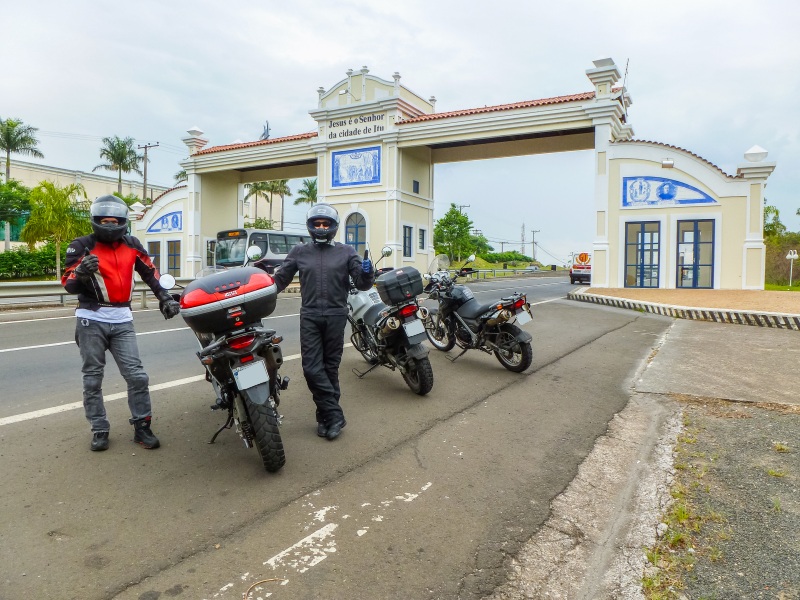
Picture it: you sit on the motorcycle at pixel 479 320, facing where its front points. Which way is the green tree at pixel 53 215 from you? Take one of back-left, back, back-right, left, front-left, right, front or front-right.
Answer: front

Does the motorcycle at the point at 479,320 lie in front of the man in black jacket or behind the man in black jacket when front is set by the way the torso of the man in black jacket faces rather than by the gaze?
behind

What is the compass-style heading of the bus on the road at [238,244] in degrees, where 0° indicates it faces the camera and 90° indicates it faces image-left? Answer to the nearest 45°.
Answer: approximately 45°

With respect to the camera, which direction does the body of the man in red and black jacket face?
toward the camera

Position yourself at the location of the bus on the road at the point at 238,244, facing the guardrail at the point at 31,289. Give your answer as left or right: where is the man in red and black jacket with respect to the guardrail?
left

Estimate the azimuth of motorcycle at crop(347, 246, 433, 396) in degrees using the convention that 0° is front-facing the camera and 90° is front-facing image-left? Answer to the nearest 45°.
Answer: approximately 135°

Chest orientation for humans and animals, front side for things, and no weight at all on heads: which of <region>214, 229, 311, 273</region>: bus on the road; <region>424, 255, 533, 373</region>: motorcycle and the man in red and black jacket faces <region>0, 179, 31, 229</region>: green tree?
the motorcycle

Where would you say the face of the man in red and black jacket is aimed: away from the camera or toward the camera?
toward the camera

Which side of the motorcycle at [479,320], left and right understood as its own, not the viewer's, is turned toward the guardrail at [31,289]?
front

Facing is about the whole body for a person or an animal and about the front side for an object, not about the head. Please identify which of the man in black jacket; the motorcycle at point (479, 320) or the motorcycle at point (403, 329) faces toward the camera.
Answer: the man in black jacket

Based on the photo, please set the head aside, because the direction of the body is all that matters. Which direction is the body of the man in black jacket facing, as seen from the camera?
toward the camera

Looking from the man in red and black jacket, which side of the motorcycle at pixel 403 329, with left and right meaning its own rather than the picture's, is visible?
left

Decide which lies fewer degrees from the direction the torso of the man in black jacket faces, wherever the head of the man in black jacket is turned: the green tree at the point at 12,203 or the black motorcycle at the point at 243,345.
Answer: the black motorcycle

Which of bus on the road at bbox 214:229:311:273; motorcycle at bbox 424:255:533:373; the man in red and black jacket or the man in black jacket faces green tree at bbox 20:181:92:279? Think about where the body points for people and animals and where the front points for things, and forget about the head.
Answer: the motorcycle

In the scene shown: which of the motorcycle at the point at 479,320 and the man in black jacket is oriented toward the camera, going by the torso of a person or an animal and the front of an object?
the man in black jacket

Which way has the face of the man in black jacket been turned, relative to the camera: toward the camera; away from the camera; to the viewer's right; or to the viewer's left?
toward the camera

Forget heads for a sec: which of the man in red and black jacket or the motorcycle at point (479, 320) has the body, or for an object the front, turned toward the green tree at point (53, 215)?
the motorcycle

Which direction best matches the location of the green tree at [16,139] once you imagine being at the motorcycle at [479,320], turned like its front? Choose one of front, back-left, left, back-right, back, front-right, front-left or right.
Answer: front

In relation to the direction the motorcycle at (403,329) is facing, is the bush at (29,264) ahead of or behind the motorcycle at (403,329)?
ahead

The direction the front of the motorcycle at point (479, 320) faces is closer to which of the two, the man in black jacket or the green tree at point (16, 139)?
the green tree
